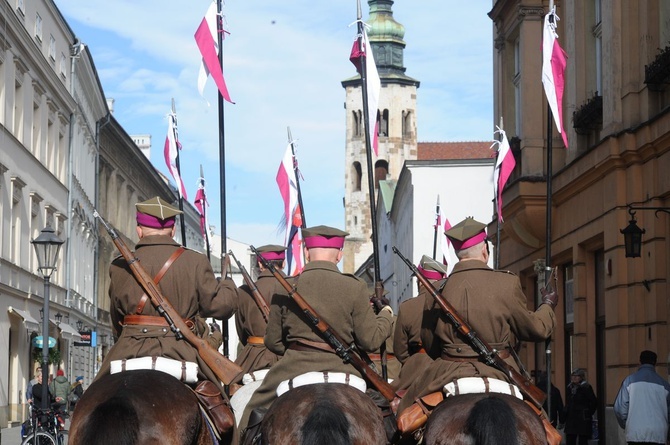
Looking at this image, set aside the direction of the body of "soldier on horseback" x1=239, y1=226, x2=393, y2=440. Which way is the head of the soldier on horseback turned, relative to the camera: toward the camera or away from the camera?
away from the camera

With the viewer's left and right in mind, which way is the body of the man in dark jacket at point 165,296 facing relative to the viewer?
facing away from the viewer

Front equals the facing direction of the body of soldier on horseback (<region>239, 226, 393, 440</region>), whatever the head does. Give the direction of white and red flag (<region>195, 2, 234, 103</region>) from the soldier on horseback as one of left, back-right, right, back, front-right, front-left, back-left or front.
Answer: left

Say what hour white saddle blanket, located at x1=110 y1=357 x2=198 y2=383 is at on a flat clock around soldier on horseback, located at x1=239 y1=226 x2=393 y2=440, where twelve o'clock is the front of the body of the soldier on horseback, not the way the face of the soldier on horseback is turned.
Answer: The white saddle blanket is roughly at 8 o'clock from the soldier on horseback.

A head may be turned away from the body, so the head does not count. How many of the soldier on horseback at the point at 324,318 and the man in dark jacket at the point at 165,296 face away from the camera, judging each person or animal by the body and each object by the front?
2

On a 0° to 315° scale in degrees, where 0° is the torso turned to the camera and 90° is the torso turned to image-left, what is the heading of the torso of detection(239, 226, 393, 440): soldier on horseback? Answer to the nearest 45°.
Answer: approximately 180°

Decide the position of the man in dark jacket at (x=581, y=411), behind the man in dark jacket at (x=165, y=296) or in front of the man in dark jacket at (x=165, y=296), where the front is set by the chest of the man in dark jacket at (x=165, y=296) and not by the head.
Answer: in front

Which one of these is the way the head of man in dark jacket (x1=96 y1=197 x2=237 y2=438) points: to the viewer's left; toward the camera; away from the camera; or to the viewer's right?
away from the camera

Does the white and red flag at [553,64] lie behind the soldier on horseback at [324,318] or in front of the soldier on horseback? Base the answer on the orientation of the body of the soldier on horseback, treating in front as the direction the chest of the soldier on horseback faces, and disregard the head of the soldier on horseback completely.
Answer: in front

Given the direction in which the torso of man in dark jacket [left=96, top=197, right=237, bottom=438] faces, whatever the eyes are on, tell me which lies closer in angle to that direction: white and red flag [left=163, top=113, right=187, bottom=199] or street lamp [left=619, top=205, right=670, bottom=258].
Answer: the white and red flag
